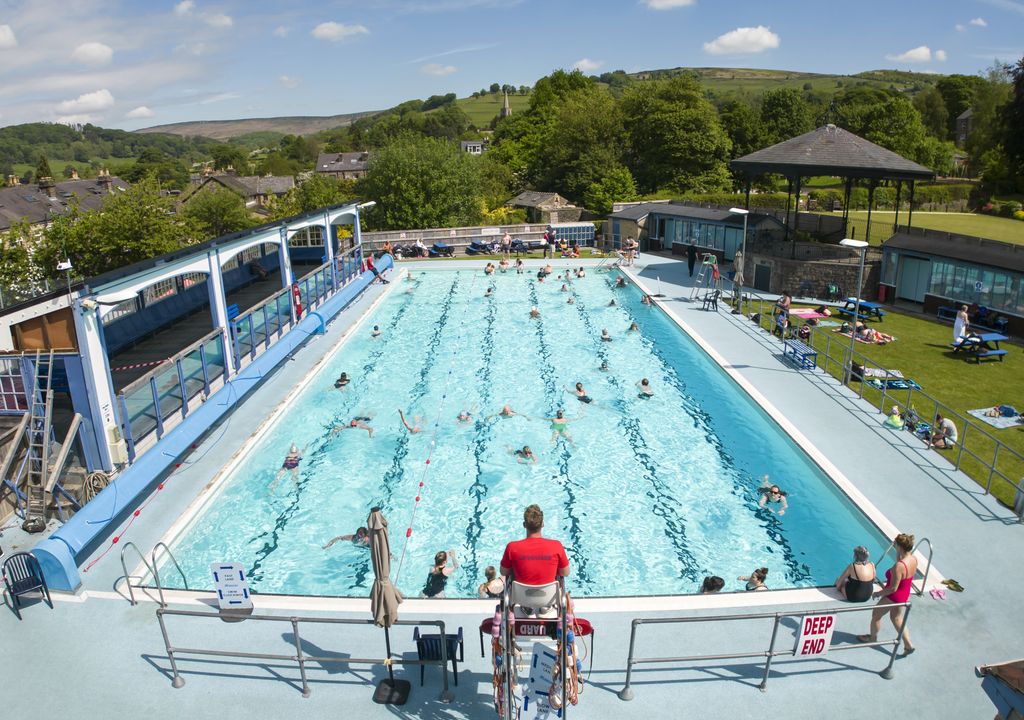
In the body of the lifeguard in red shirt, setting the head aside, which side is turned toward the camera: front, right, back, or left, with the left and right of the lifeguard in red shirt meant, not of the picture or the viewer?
back

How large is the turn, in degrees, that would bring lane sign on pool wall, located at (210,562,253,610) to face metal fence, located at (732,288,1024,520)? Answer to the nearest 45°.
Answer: approximately 90° to its left

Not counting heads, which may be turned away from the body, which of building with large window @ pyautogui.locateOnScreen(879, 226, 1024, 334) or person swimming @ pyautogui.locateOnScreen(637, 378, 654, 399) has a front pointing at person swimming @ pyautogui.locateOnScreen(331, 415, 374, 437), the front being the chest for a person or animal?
the building with large window

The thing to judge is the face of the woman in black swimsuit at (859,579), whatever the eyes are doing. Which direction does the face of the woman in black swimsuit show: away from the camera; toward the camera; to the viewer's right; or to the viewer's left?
away from the camera

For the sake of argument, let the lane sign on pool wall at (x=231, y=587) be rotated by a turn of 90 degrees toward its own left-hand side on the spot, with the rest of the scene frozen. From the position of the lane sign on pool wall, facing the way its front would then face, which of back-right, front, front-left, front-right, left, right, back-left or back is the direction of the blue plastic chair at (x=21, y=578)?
back-left

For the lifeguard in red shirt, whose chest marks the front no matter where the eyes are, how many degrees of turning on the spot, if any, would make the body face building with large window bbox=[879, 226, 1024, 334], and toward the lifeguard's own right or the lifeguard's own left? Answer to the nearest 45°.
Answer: approximately 45° to the lifeguard's own right

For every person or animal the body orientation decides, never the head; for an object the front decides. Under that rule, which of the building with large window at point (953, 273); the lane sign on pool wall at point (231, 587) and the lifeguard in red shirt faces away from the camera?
the lifeguard in red shirt

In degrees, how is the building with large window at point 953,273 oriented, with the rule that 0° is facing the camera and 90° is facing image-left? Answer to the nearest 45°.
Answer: approximately 45°
